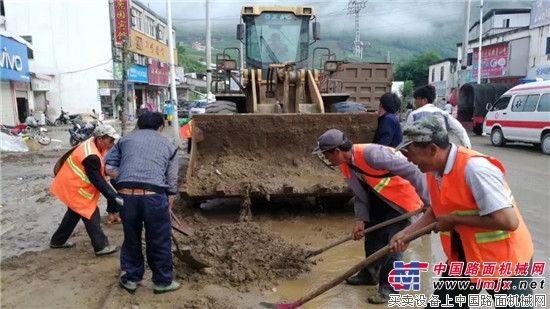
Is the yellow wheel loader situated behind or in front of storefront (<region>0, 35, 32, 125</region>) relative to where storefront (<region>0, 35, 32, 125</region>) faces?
in front

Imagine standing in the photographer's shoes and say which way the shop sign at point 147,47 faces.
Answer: facing the viewer and to the right of the viewer

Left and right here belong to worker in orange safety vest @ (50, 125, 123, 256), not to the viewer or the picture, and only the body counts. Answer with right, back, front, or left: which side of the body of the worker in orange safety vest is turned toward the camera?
right

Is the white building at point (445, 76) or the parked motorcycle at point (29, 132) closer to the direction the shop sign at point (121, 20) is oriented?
the parked motorcycle

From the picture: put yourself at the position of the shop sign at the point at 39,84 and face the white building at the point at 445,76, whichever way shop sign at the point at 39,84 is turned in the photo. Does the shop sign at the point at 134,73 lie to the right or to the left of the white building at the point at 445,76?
left

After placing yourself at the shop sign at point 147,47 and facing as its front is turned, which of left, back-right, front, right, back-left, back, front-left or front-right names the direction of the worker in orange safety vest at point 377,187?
front-right

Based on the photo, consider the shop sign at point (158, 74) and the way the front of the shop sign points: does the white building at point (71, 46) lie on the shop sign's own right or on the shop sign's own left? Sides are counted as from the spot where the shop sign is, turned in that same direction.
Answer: on the shop sign's own right

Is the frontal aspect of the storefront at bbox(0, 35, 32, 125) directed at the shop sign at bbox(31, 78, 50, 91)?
no

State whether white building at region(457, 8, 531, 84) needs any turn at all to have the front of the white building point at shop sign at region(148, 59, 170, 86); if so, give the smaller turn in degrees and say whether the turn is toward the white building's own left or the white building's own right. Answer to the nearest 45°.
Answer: approximately 45° to the white building's own right

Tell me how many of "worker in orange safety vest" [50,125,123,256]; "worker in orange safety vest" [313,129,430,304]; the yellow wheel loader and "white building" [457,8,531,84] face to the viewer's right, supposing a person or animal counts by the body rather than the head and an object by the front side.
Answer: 1

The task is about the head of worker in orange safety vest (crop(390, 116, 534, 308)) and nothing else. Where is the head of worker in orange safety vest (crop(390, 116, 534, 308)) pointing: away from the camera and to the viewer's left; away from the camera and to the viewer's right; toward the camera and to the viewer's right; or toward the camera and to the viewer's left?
toward the camera and to the viewer's left

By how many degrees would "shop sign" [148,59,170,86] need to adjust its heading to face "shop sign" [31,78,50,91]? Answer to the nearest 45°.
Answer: approximately 90° to its right

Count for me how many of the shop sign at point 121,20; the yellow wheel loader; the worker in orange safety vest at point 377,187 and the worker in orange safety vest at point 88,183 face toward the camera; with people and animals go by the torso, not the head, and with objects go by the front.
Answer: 2

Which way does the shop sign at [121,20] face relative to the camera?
toward the camera

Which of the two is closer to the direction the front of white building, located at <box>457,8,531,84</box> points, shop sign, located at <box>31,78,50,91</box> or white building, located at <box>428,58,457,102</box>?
the shop sign
